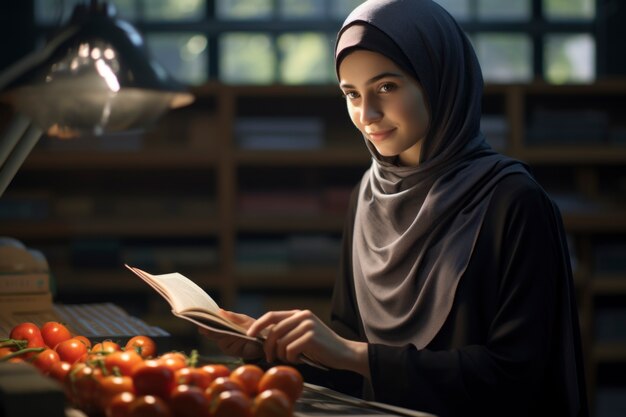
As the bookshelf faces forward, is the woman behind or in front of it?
in front

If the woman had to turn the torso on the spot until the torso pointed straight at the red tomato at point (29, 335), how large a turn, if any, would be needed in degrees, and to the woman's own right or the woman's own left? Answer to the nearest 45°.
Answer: approximately 45° to the woman's own right

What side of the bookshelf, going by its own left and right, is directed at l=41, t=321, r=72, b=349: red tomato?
front

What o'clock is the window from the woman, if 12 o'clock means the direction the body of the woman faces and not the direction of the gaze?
The window is roughly at 4 o'clock from the woman.

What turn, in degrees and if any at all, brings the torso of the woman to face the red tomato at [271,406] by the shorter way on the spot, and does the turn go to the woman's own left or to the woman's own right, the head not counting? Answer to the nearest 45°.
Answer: approximately 45° to the woman's own left

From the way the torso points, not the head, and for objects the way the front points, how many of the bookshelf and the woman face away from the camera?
0

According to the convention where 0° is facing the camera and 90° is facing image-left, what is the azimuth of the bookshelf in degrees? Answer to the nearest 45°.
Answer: approximately 0°

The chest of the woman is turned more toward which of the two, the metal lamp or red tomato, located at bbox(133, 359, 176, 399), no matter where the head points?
the red tomato

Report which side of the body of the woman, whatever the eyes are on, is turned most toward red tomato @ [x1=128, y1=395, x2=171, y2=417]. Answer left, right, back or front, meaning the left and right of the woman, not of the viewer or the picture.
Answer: front

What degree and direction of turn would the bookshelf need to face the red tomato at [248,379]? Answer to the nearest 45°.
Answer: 0° — it already faces it

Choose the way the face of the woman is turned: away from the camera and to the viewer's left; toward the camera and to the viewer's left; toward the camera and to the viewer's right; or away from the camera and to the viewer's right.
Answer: toward the camera and to the viewer's left

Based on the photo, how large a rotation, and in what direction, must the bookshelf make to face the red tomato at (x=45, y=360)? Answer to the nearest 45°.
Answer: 0° — it already faces it

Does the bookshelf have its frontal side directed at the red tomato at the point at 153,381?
yes

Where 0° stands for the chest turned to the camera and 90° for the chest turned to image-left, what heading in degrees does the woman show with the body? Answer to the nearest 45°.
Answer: approximately 45°
